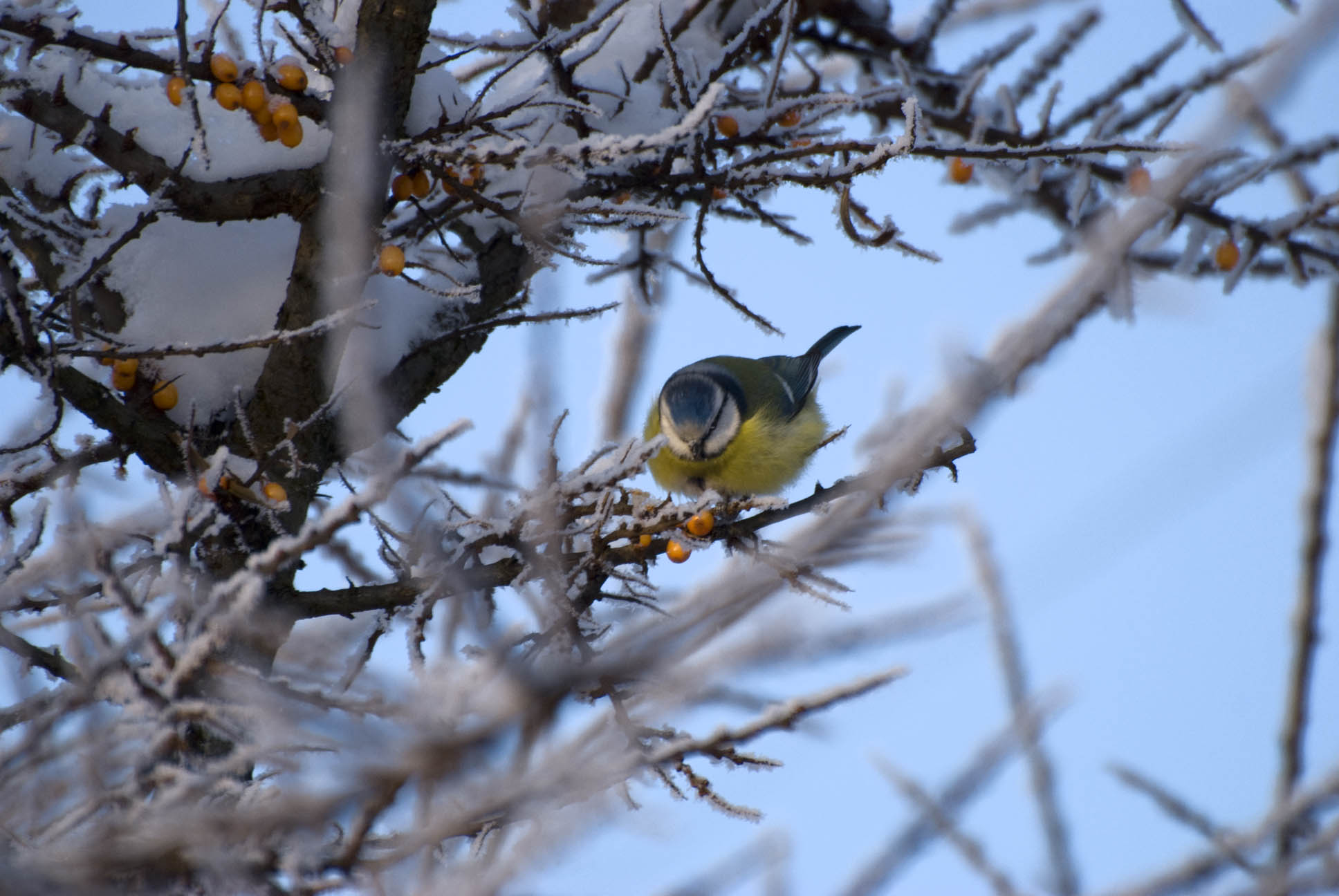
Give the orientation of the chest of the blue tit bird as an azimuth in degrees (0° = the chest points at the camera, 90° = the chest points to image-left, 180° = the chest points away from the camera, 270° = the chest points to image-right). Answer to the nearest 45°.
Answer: approximately 45°

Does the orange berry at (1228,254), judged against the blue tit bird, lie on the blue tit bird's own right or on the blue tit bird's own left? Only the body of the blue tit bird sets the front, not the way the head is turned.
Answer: on the blue tit bird's own left
